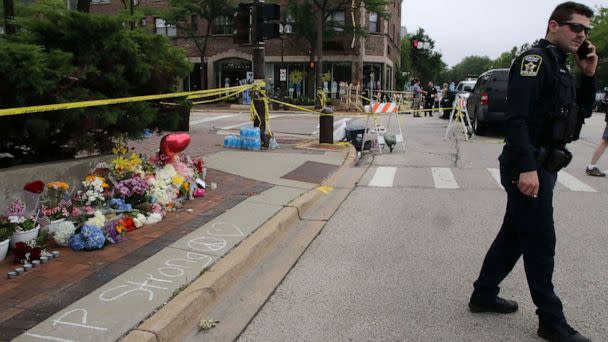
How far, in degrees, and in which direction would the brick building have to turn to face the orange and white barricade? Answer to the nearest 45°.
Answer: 0° — it already faces it

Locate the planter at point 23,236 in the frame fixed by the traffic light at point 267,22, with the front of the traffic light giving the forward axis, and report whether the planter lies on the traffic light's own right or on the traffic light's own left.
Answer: on the traffic light's own right

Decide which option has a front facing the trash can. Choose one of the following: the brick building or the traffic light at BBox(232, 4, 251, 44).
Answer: the brick building

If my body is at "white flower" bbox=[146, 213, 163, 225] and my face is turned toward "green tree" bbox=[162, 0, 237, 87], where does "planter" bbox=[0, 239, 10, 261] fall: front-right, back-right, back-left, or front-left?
back-left

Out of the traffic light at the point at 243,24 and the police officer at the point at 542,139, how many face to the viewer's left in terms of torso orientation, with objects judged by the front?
1
